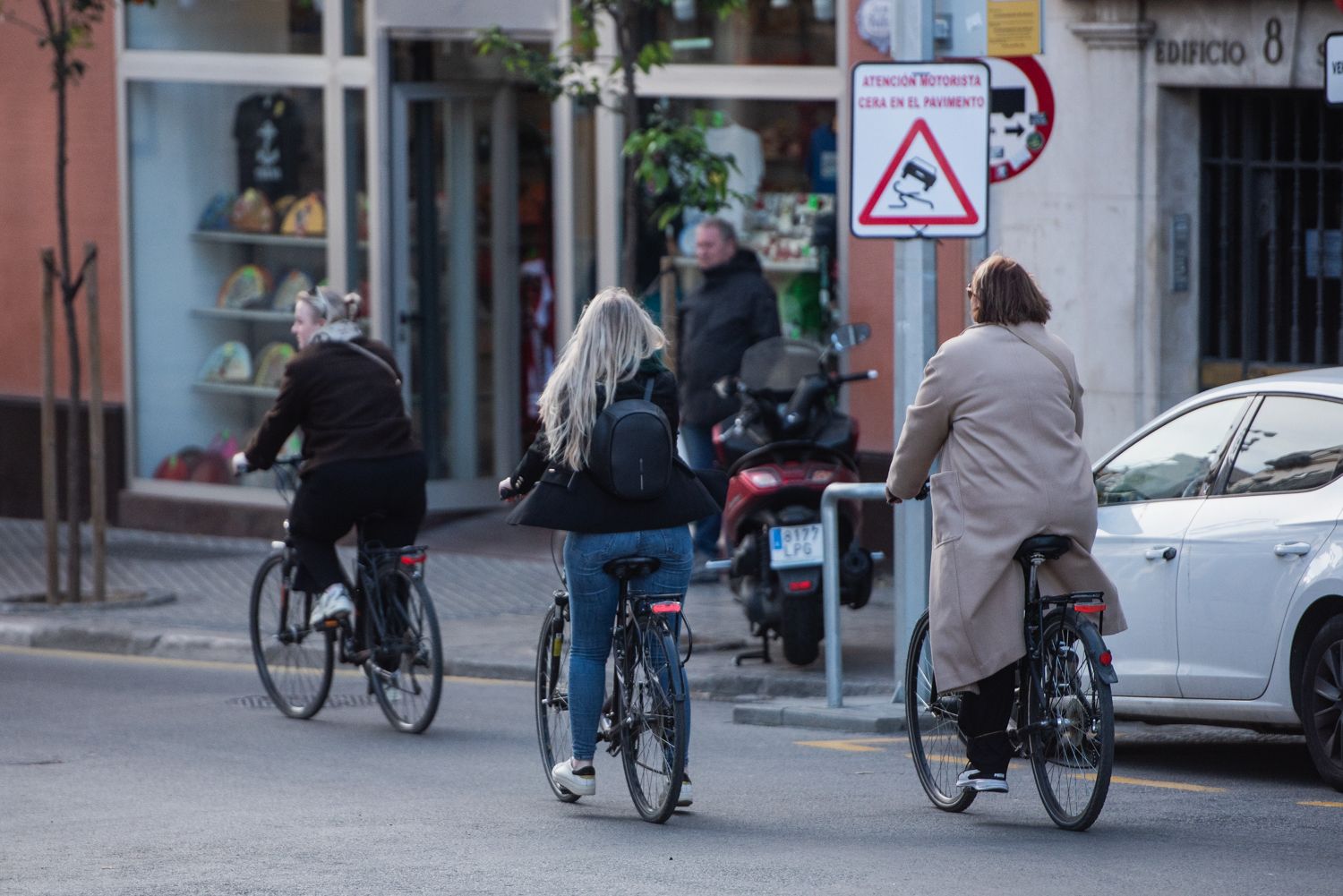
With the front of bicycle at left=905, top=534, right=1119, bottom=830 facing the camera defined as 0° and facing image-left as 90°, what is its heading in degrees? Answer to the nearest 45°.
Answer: approximately 135°

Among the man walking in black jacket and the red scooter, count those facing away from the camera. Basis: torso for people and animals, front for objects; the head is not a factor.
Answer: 1

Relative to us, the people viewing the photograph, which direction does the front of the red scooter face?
facing away from the viewer

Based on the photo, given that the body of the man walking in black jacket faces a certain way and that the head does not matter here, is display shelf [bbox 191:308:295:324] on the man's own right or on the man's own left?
on the man's own right

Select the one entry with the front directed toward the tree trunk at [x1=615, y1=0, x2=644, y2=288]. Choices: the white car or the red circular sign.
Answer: the white car

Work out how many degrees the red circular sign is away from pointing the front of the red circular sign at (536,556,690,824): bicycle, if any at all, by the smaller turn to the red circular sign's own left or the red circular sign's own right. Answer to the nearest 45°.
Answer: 0° — it already faces it

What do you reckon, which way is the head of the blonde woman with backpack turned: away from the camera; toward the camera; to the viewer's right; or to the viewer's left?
away from the camera

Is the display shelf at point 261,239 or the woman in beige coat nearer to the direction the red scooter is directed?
the display shelf

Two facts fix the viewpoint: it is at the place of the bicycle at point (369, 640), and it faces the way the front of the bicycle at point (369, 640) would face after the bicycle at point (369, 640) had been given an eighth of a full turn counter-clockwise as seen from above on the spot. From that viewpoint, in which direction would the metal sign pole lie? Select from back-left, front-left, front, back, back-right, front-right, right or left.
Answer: back

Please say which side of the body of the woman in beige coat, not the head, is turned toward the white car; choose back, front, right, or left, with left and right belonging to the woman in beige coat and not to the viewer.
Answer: right
